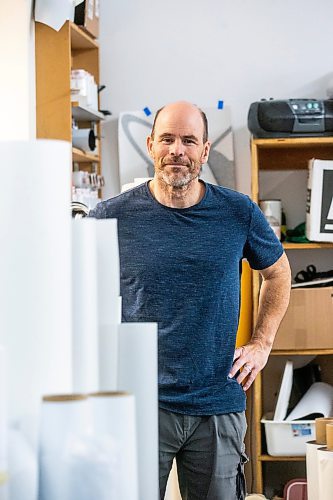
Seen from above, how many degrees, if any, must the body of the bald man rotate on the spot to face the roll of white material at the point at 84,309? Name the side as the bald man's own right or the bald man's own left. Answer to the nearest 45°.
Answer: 0° — they already face it

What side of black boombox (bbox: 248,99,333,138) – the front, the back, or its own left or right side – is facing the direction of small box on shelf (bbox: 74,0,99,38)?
right

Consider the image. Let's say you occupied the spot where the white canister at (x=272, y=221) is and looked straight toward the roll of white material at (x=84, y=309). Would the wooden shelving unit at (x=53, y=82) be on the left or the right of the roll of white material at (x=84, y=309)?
right

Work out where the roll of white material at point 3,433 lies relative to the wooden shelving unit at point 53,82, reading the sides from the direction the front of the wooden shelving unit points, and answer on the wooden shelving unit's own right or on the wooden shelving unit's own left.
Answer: on the wooden shelving unit's own right

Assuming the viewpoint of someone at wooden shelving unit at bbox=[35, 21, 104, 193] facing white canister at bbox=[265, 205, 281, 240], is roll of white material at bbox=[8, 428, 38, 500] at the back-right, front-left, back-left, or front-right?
back-right

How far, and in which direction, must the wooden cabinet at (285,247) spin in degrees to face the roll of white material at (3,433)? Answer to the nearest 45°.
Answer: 0° — it already faces it

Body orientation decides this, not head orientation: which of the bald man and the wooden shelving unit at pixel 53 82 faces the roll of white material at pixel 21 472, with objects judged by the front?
the bald man
